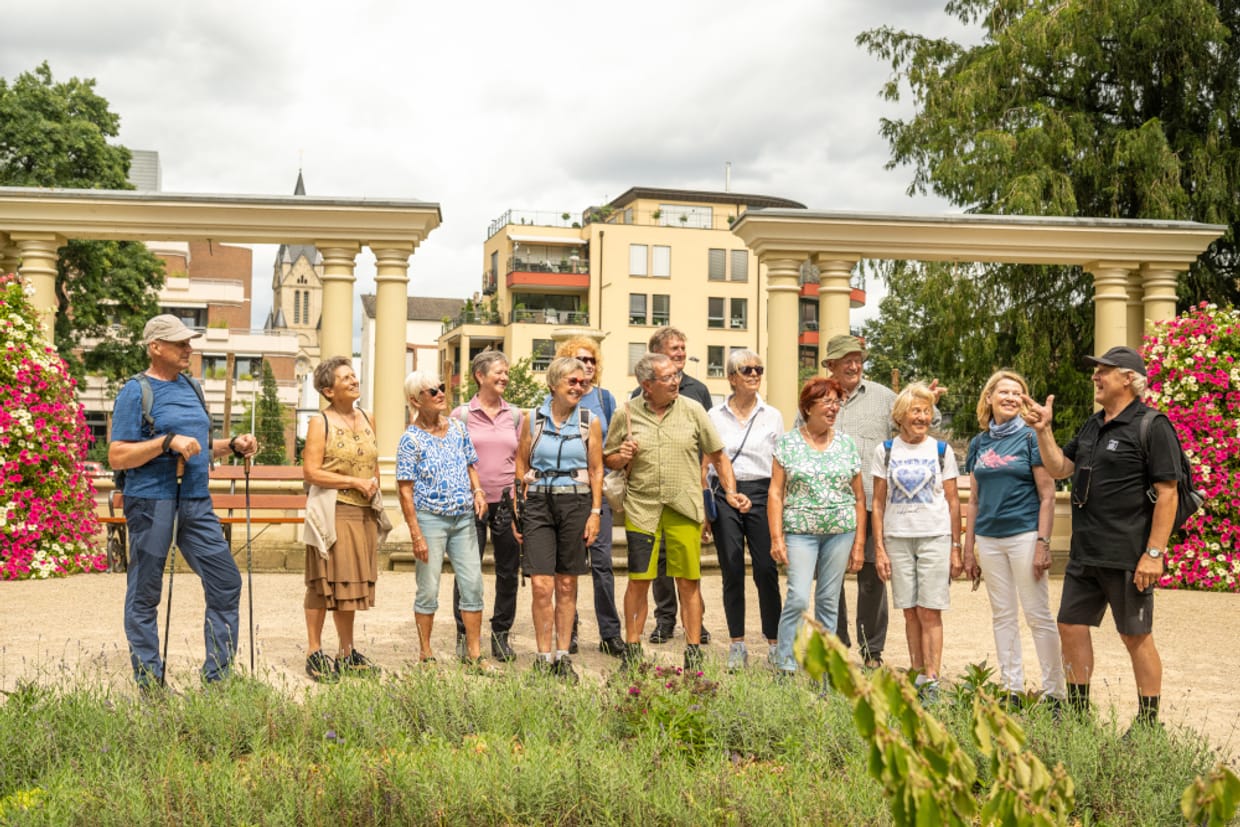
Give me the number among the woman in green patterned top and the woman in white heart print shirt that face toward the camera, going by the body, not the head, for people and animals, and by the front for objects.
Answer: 2

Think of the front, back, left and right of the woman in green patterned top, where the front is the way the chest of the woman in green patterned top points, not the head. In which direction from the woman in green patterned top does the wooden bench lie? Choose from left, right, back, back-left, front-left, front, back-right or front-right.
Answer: back-right

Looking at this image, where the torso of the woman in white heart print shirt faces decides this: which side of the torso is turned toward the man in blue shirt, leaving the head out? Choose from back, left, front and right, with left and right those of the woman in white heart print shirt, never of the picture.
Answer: right

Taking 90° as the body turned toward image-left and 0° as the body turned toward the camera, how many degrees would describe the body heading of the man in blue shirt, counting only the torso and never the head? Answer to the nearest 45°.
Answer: approximately 315°

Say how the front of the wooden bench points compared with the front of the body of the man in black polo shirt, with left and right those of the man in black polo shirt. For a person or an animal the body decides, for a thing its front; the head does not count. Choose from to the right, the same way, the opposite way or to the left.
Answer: to the left

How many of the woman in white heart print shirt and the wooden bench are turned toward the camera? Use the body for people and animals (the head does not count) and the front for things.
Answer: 2

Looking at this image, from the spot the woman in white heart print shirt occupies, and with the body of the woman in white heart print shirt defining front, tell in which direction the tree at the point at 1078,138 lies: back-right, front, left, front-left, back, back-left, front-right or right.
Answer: back

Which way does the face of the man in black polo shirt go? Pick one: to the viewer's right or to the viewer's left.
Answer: to the viewer's left

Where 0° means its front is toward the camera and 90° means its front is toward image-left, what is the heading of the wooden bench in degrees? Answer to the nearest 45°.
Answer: approximately 0°

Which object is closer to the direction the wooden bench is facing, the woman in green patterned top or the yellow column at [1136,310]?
the woman in green patterned top

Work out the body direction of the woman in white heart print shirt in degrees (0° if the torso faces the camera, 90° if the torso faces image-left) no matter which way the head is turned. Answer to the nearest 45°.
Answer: approximately 0°
